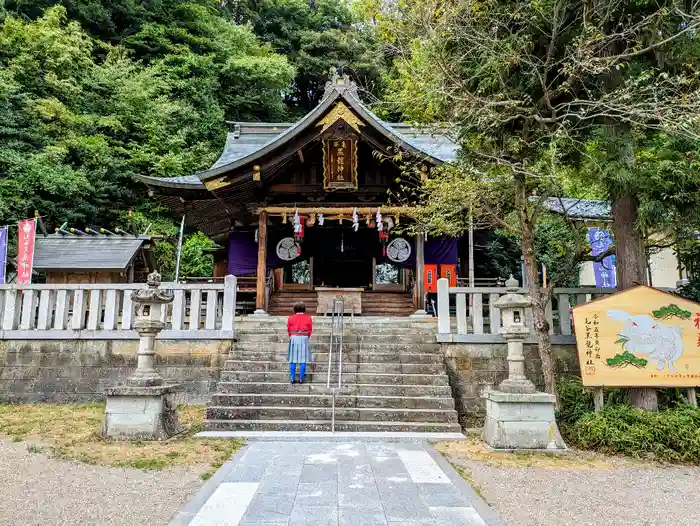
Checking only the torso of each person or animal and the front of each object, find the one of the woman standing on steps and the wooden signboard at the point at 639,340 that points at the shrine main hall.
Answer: the woman standing on steps

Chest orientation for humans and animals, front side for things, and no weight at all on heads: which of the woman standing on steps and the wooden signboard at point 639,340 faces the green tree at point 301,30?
the woman standing on steps

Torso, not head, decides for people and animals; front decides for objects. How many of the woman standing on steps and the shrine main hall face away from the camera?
1

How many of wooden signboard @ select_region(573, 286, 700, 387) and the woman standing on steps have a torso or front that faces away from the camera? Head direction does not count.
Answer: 1

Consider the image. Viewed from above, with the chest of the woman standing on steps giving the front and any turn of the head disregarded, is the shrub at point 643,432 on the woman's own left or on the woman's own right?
on the woman's own right

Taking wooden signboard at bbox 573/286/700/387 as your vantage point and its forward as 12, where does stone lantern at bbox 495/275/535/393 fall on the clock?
The stone lantern is roughly at 2 o'clock from the wooden signboard.

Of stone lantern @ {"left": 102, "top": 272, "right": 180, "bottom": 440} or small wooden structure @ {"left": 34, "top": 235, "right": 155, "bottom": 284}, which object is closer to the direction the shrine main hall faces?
the stone lantern

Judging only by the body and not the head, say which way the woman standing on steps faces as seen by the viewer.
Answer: away from the camera

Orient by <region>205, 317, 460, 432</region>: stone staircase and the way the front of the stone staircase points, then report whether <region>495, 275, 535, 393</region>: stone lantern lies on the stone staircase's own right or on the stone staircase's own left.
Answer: on the stone staircase's own left

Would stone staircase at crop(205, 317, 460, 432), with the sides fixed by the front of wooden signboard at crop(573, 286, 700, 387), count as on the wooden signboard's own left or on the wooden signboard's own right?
on the wooden signboard's own right

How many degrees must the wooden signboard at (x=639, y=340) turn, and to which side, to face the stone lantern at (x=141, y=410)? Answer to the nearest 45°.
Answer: approximately 45° to its right

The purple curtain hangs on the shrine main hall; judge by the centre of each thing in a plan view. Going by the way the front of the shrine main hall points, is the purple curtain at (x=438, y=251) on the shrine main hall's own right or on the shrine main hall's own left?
on the shrine main hall's own left

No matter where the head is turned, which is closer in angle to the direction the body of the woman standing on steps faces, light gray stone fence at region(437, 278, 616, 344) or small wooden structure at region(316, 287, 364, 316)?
the small wooden structure

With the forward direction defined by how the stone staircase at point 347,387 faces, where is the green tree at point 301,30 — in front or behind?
behind
